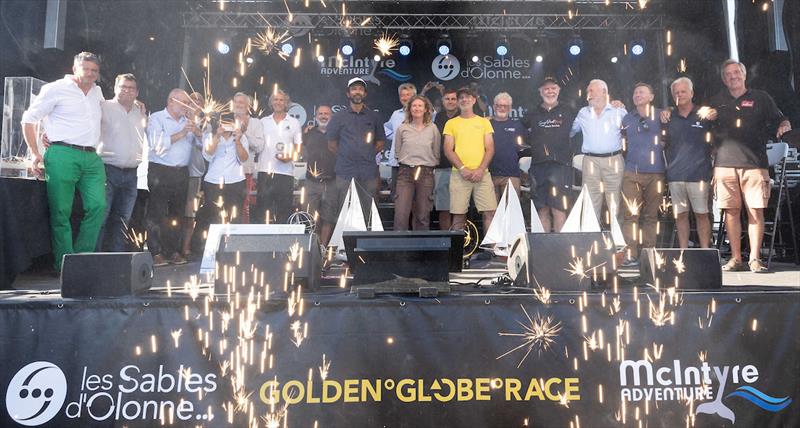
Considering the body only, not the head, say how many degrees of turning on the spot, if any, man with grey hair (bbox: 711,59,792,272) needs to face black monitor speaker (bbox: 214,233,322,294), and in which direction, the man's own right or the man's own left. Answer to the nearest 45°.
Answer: approximately 45° to the man's own right

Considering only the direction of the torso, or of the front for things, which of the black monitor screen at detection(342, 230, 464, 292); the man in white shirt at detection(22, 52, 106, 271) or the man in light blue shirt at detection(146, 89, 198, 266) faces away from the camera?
the black monitor screen

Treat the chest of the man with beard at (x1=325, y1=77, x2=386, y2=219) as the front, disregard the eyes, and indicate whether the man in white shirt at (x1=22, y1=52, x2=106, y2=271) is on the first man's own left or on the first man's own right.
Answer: on the first man's own right

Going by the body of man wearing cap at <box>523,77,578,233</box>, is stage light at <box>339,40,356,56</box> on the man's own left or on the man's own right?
on the man's own right

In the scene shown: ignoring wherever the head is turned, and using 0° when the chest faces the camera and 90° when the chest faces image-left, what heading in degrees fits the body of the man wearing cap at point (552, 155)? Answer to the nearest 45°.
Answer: approximately 0°

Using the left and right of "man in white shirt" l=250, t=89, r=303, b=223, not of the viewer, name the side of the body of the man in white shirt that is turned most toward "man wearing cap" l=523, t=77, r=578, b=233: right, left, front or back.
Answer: left

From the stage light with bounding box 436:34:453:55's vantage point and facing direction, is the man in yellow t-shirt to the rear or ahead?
ahead

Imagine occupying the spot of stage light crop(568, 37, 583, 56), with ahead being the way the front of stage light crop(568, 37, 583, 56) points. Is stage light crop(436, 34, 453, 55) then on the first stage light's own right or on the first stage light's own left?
on the first stage light's own right

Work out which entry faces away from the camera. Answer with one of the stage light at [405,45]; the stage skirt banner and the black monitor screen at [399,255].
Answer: the black monitor screen

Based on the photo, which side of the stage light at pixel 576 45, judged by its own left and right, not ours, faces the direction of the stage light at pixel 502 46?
right
